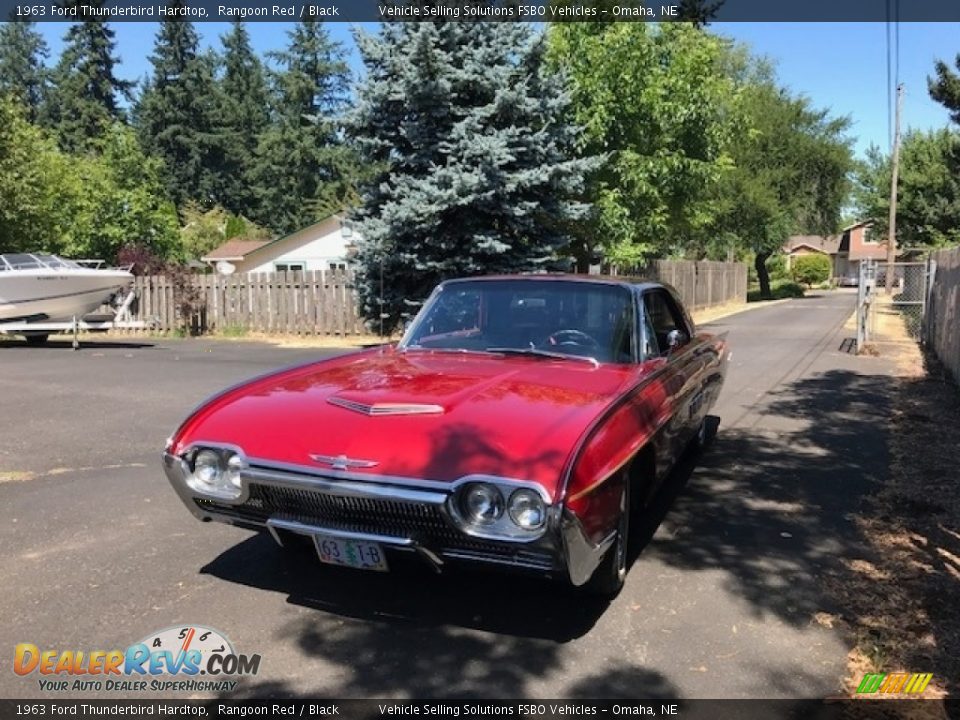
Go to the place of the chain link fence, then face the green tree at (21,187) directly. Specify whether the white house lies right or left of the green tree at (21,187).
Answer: right

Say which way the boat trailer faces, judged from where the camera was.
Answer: facing to the right of the viewer

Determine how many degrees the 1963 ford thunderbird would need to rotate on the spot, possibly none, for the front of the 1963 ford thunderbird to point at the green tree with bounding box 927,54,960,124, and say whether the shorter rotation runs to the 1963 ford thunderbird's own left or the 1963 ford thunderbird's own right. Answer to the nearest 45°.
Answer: approximately 180°

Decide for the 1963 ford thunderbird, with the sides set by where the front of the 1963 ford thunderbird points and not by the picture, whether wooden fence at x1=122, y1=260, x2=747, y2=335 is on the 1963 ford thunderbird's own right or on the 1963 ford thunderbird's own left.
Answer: on the 1963 ford thunderbird's own right

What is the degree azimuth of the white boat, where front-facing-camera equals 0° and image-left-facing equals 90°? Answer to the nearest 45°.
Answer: approximately 270°

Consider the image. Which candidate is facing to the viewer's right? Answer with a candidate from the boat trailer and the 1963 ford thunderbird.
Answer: the boat trailer

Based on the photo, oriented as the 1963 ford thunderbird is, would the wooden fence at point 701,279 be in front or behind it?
behind
